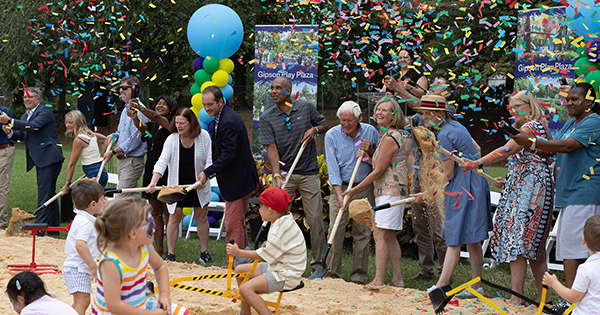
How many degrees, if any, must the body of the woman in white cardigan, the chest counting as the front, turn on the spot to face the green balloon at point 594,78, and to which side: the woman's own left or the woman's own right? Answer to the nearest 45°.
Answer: approximately 45° to the woman's own left

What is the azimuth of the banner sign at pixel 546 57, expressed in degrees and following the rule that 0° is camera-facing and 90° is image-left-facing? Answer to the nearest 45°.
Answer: approximately 0°

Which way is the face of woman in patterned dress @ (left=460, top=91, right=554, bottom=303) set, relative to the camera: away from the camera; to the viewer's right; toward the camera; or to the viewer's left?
to the viewer's left

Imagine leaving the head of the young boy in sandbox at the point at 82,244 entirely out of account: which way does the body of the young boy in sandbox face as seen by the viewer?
to the viewer's right

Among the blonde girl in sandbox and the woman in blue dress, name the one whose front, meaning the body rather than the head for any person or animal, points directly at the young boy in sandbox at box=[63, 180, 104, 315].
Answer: the woman in blue dress

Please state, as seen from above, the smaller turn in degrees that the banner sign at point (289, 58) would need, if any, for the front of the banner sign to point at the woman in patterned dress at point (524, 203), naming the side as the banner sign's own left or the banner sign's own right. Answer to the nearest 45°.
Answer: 0° — it already faces them

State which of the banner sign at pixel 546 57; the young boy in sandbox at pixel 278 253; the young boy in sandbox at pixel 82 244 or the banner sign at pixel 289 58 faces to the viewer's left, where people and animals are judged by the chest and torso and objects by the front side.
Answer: the young boy in sandbox at pixel 278 253

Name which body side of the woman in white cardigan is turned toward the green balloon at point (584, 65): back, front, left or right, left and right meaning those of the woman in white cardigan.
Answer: left

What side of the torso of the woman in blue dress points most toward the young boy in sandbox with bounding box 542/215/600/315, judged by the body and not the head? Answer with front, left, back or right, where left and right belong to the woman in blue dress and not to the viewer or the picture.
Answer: left

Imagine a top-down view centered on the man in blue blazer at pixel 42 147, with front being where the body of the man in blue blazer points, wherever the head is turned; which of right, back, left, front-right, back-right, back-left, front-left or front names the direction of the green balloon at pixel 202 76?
back-left
